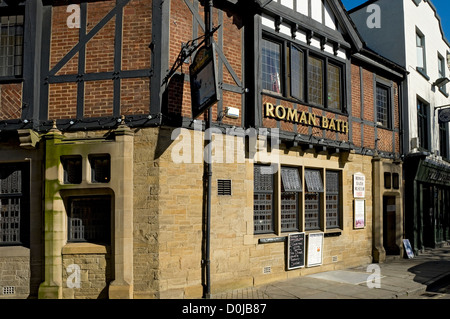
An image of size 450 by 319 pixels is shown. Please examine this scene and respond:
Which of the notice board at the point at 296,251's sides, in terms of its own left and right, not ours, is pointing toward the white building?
left

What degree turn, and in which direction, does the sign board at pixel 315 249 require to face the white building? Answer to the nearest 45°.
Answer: approximately 90° to its left

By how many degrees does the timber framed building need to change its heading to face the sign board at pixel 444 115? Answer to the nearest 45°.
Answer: approximately 90° to its left

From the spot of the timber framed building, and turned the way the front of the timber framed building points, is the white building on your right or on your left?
on your left

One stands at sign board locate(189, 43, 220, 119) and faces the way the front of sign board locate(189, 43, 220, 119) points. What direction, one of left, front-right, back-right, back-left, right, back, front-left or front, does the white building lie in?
back

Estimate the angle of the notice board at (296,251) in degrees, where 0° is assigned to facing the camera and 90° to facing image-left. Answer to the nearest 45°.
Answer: approximately 315°

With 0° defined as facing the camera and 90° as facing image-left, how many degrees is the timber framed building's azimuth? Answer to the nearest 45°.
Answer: approximately 315°

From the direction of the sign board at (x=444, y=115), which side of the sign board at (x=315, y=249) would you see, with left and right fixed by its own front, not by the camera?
left

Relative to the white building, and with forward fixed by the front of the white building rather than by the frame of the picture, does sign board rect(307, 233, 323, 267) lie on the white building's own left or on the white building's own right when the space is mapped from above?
on the white building's own right

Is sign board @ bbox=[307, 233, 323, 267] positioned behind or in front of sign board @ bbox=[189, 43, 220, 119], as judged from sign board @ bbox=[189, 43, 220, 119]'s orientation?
behind
